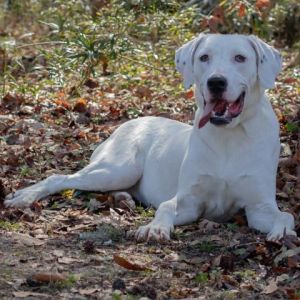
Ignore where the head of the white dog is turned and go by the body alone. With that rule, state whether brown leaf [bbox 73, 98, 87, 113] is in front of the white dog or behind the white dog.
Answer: behind

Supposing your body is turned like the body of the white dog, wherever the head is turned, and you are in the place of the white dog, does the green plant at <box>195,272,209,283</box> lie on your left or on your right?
on your right

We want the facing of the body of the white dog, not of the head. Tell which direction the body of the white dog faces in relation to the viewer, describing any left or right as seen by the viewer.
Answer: facing the viewer and to the right of the viewer

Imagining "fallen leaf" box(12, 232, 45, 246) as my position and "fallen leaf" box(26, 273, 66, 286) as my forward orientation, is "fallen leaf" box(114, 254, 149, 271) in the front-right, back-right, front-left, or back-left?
front-left

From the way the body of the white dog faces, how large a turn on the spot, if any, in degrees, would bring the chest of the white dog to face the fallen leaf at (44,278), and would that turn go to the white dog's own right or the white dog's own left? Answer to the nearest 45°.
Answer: approximately 90° to the white dog's own right

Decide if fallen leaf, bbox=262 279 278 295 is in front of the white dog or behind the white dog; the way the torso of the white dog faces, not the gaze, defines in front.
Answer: in front

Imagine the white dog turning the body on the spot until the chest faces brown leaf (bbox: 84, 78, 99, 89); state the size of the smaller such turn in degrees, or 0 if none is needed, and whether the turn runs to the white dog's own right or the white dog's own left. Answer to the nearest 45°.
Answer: approximately 135° to the white dog's own left
